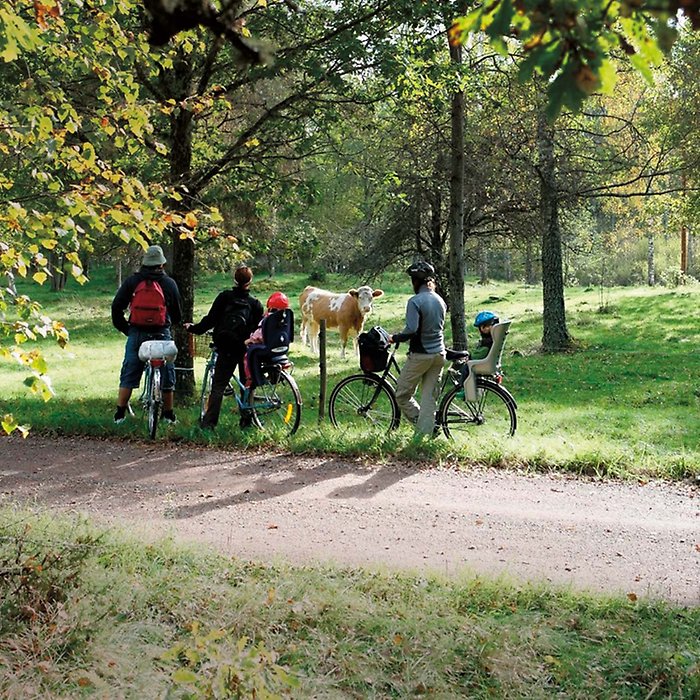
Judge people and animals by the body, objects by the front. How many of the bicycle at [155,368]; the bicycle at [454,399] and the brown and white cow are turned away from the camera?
1

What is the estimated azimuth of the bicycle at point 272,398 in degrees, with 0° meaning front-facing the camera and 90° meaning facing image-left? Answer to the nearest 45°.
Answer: approximately 135°

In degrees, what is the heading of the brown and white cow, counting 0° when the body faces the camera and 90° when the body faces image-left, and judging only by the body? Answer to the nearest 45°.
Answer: approximately 315°

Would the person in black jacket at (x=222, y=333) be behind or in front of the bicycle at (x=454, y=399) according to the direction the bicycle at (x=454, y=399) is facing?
in front

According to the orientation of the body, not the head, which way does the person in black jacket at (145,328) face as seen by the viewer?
away from the camera

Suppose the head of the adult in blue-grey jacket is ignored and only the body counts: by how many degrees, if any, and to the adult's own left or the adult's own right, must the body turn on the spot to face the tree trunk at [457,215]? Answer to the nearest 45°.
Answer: approximately 45° to the adult's own right

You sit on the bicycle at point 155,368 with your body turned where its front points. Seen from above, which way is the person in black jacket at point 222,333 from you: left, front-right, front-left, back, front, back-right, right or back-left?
right

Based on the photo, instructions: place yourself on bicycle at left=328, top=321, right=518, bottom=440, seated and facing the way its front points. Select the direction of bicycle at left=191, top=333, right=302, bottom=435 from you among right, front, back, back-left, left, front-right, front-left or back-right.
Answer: front

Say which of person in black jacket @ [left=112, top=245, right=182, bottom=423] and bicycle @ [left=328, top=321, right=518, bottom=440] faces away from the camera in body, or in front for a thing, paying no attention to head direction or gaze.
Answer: the person in black jacket

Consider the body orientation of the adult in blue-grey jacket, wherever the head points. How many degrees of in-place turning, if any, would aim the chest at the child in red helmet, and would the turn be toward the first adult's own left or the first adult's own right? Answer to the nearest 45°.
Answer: approximately 45° to the first adult's own left

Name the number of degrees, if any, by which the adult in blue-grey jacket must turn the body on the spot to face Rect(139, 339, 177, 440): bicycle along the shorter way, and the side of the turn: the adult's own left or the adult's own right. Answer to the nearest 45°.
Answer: approximately 45° to the adult's own left

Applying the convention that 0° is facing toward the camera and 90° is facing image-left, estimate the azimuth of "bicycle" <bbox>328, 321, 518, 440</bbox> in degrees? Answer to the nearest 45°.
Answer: approximately 90°

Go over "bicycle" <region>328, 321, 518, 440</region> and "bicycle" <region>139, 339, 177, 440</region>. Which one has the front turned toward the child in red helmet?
"bicycle" <region>328, 321, 518, 440</region>

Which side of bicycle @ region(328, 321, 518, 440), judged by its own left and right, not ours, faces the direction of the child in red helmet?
front

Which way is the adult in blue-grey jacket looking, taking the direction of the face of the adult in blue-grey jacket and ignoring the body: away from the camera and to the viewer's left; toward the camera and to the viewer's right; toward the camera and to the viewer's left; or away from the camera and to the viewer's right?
away from the camera and to the viewer's left

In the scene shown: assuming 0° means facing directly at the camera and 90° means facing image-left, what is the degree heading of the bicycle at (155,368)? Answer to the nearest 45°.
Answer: approximately 180°

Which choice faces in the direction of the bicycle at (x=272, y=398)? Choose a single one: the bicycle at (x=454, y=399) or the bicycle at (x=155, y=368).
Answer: the bicycle at (x=454, y=399)
